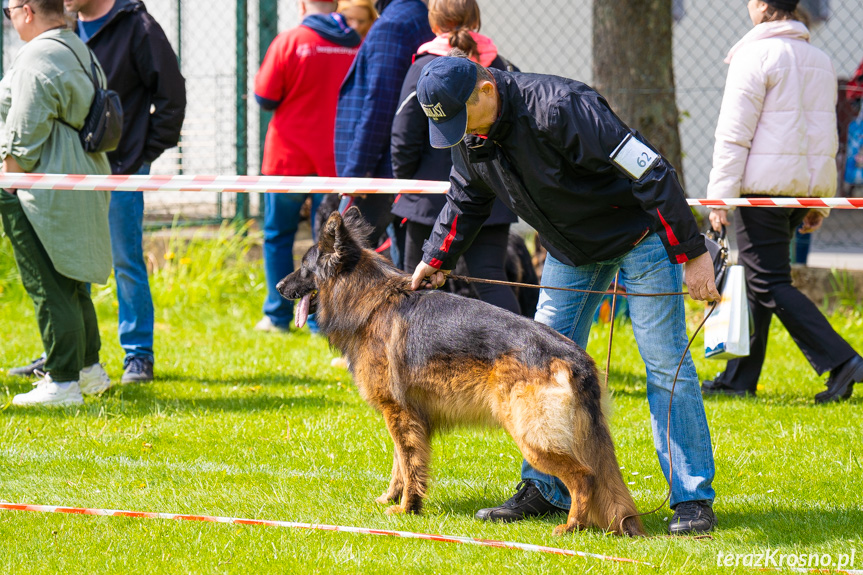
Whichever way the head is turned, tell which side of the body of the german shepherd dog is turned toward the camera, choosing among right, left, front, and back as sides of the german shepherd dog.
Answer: left

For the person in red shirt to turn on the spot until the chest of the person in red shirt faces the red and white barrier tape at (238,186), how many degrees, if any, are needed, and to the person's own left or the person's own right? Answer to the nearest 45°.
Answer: approximately 135° to the person's own left

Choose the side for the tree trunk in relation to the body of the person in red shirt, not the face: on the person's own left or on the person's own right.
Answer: on the person's own right

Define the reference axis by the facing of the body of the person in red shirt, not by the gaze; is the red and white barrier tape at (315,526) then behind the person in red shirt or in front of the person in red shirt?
behind

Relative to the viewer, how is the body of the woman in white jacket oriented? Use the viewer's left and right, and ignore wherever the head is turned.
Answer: facing away from the viewer and to the left of the viewer

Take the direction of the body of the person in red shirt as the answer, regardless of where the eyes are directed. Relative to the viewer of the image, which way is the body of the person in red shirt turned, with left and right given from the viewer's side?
facing away from the viewer and to the left of the viewer

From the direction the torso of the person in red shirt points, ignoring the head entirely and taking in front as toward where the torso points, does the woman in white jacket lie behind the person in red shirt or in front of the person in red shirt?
behind

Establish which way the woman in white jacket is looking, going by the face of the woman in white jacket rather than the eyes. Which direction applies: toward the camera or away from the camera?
away from the camera
